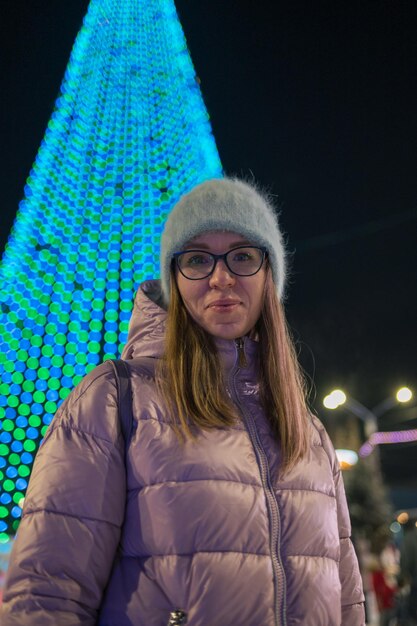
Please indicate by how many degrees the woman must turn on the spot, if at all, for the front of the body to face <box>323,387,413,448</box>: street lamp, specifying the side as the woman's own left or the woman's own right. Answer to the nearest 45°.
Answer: approximately 135° to the woman's own left

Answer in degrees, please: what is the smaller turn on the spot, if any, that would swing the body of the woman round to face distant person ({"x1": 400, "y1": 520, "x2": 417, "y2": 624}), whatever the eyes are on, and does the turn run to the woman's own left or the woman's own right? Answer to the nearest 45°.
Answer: approximately 90° to the woman's own left

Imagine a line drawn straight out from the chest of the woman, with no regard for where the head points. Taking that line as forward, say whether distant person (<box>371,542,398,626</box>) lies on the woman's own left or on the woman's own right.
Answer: on the woman's own left

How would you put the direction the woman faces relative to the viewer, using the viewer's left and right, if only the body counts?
facing the viewer and to the right of the viewer
